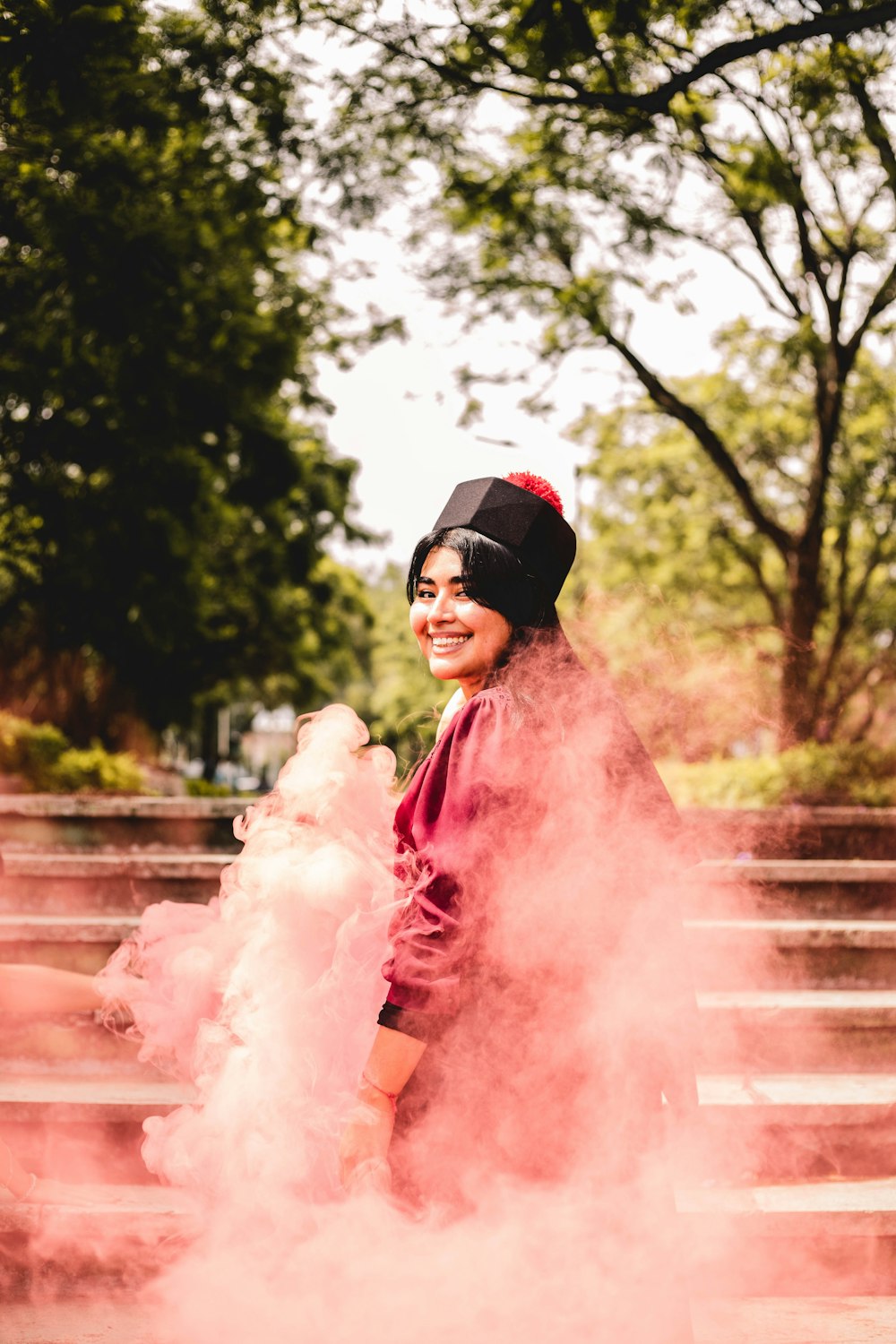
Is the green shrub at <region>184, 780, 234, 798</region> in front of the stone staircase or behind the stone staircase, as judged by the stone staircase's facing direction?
behind

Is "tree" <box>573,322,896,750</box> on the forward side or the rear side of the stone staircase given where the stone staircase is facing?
on the rear side

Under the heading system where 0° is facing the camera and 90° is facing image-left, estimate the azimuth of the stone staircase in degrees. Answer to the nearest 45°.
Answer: approximately 0°

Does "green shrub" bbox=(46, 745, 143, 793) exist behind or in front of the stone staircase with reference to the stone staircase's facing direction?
behind
